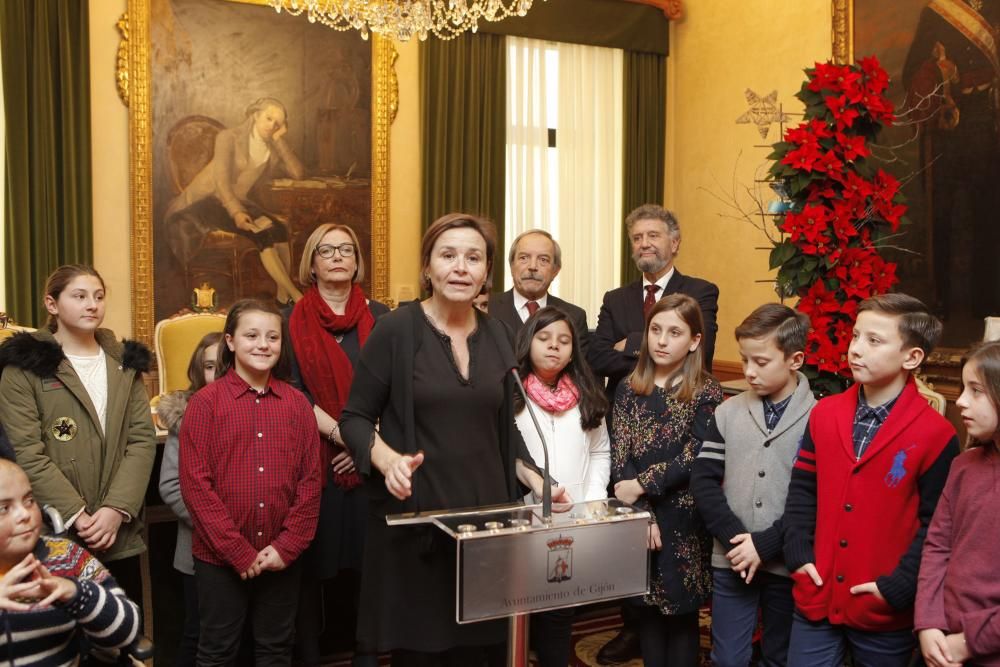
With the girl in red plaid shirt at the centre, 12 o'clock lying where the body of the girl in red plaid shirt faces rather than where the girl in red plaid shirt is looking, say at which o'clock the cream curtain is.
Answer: The cream curtain is roughly at 7 o'clock from the girl in red plaid shirt.

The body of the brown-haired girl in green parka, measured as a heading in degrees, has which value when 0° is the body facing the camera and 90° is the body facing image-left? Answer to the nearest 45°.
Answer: approximately 315°

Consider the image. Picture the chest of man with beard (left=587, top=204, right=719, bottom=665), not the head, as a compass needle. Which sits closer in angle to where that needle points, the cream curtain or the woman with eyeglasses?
the woman with eyeglasses

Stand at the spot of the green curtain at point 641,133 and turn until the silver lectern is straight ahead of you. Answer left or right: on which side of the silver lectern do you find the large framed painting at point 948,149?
left

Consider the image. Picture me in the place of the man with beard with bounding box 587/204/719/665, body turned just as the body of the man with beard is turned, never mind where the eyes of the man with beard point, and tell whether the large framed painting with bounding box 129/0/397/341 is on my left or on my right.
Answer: on my right

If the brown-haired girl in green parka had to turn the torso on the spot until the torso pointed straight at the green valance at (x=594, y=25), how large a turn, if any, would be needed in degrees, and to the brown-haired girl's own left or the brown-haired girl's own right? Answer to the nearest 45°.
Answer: approximately 90° to the brown-haired girl's own left

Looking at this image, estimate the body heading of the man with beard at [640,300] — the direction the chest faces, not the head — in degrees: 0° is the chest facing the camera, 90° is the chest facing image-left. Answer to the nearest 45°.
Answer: approximately 45°
